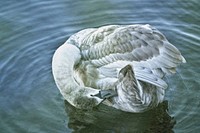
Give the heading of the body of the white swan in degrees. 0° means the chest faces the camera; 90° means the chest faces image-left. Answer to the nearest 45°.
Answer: approximately 90°
